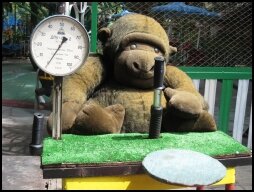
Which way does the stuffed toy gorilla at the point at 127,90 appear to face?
toward the camera

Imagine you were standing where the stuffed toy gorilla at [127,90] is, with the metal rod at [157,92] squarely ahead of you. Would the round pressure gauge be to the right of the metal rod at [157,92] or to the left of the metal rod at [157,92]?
right

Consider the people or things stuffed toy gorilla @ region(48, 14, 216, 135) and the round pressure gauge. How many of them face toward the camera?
2

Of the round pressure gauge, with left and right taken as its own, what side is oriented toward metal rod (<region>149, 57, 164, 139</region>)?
left

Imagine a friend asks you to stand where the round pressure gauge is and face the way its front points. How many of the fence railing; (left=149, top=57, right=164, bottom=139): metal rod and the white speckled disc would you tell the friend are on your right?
0

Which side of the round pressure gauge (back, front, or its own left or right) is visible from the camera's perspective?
front

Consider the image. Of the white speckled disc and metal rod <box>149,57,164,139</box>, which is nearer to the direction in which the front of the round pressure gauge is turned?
the white speckled disc

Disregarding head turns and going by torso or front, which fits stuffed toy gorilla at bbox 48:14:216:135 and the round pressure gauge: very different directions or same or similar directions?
same or similar directions

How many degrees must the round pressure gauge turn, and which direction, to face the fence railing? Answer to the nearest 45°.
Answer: approximately 135° to its left

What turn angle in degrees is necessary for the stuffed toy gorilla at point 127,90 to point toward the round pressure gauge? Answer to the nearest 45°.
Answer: approximately 45° to its right

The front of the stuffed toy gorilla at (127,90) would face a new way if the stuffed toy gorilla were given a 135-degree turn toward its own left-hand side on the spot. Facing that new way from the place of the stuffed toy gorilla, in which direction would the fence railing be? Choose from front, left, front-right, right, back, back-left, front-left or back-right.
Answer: front

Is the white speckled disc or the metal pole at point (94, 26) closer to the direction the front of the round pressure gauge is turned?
the white speckled disc

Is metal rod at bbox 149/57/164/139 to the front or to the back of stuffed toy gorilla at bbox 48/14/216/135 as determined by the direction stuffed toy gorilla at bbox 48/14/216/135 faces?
to the front

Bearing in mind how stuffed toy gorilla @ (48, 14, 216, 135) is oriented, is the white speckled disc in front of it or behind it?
in front

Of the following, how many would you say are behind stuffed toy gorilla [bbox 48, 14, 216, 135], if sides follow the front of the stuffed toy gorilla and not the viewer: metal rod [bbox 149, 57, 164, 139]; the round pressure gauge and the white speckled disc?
0

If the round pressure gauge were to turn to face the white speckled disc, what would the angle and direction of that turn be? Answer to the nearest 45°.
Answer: approximately 45° to its left
